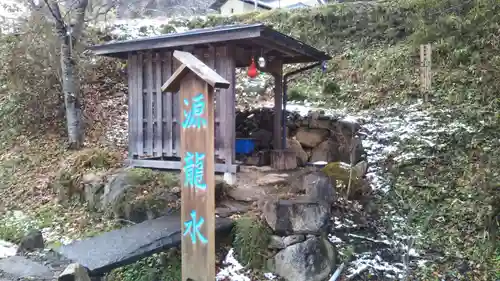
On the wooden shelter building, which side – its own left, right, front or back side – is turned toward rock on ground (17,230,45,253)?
right

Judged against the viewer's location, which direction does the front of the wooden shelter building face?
facing the viewer and to the right of the viewer

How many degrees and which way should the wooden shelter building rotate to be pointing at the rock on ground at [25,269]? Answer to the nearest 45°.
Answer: approximately 45° to its right

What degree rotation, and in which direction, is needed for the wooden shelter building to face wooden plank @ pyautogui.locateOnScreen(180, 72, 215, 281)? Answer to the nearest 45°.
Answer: approximately 45° to its right

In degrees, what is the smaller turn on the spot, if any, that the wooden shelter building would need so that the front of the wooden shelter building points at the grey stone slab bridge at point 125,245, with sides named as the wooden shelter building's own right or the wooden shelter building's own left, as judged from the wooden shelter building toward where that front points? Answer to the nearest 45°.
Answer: approximately 45° to the wooden shelter building's own right

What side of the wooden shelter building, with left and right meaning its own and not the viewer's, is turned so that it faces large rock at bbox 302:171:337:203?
front

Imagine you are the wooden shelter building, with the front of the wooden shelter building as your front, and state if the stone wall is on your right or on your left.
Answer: on your left
